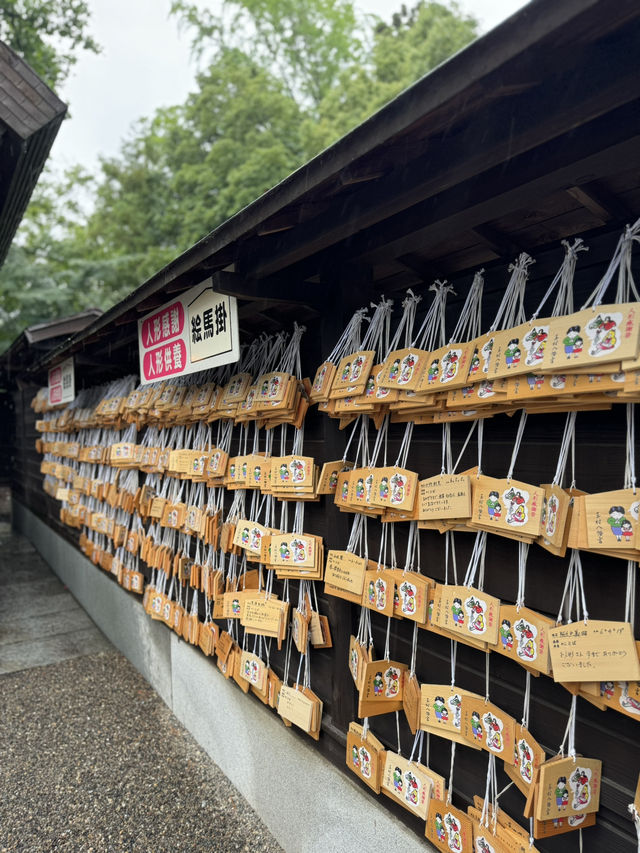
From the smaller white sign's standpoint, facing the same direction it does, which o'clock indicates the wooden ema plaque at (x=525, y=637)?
The wooden ema plaque is roughly at 10 o'clock from the smaller white sign.

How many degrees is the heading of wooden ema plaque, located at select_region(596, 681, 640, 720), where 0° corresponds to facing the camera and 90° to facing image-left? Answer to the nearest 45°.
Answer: approximately 45°

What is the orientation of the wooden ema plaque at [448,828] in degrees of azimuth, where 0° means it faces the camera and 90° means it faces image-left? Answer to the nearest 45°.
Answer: approximately 45°

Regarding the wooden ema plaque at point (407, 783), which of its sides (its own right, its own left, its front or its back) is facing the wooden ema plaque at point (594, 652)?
left

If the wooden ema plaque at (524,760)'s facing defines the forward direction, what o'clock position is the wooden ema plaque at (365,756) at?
the wooden ema plaque at (365,756) is roughly at 3 o'clock from the wooden ema plaque at (524,760).

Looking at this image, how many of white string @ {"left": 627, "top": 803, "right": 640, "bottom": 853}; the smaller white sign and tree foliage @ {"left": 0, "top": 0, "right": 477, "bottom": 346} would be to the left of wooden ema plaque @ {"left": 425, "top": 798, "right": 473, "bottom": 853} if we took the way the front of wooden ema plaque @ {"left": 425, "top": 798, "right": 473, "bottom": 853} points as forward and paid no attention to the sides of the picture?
1
